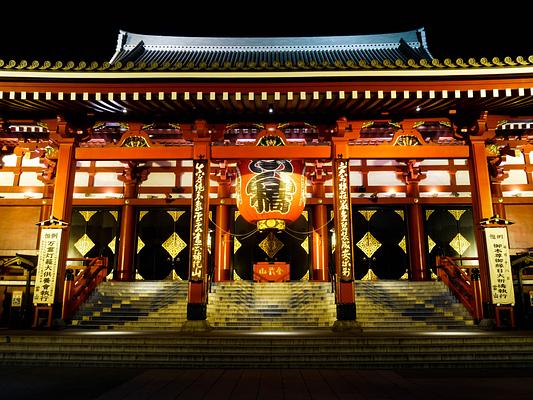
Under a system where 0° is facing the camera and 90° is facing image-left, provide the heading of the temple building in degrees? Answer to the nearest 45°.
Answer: approximately 0°

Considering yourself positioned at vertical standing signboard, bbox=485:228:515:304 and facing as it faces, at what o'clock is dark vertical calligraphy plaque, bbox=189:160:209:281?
dark vertical calligraphy plaque, bbox=189:160:209:281 is roughly at 2 o'clock from vertical standing signboard, bbox=485:228:515:304.

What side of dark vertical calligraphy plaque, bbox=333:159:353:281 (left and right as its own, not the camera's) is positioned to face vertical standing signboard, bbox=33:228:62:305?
right

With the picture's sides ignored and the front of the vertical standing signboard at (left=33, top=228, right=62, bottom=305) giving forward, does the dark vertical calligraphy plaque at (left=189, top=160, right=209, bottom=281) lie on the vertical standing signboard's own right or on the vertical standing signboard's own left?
on the vertical standing signboard's own left

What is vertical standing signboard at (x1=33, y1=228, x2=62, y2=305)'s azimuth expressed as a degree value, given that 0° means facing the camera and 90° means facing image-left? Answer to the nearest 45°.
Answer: approximately 0°

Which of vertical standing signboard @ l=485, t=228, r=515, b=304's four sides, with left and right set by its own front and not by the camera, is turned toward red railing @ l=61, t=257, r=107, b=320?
right

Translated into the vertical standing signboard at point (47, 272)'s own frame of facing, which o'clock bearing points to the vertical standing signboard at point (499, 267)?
the vertical standing signboard at point (499, 267) is roughly at 10 o'clock from the vertical standing signboard at point (47, 272).

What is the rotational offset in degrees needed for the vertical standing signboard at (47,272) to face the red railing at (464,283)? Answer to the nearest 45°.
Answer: approximately 90° to its left
